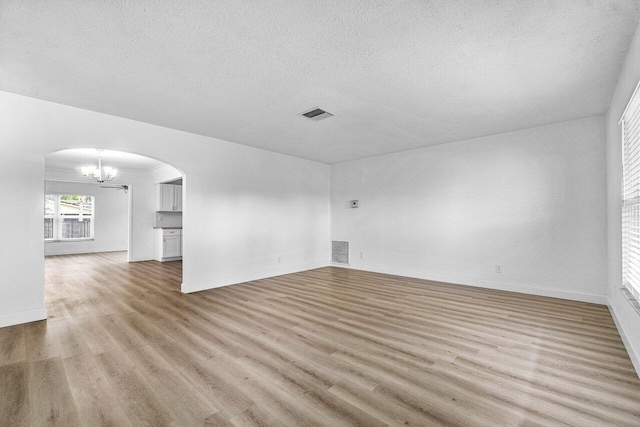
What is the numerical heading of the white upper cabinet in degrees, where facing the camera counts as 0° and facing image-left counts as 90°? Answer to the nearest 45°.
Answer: approximately 0°

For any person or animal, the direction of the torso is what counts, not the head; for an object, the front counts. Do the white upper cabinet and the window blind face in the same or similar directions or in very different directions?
very different directions

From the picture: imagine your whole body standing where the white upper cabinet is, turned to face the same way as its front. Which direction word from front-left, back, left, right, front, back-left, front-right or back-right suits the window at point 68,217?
back-right

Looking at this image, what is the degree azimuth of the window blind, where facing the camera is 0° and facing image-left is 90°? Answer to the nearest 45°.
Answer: approximately 90°

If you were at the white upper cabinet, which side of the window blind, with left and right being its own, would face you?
front

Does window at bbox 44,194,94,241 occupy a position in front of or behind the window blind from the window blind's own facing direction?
in front

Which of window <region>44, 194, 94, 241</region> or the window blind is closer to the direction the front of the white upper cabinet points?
the window blind

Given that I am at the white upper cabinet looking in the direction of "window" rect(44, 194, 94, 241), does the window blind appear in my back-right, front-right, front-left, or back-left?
back-left

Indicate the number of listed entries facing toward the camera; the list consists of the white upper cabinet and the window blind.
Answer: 1
